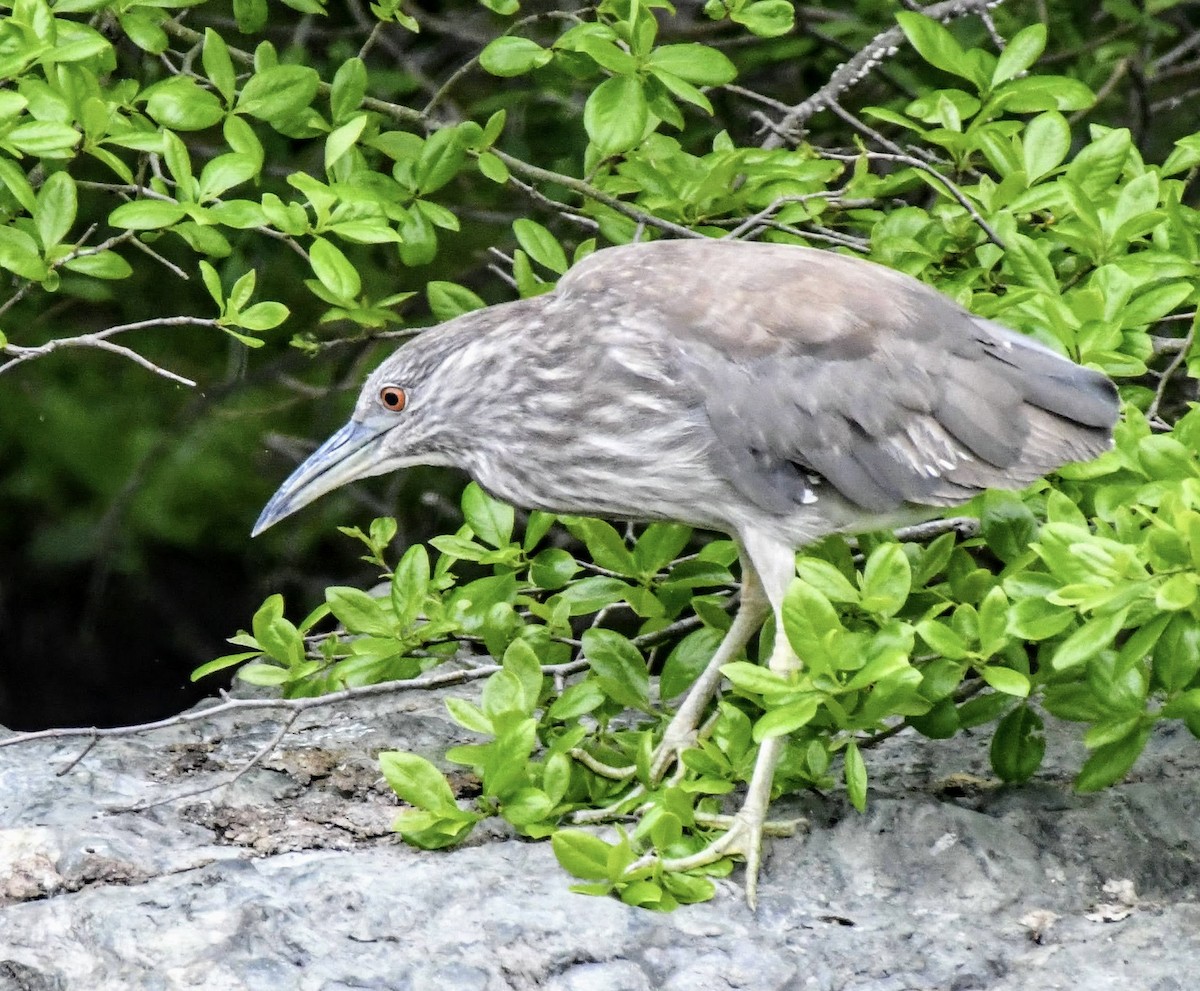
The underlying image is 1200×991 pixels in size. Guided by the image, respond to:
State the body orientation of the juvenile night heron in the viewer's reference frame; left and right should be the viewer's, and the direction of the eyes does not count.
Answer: facing to the left of the viewer
